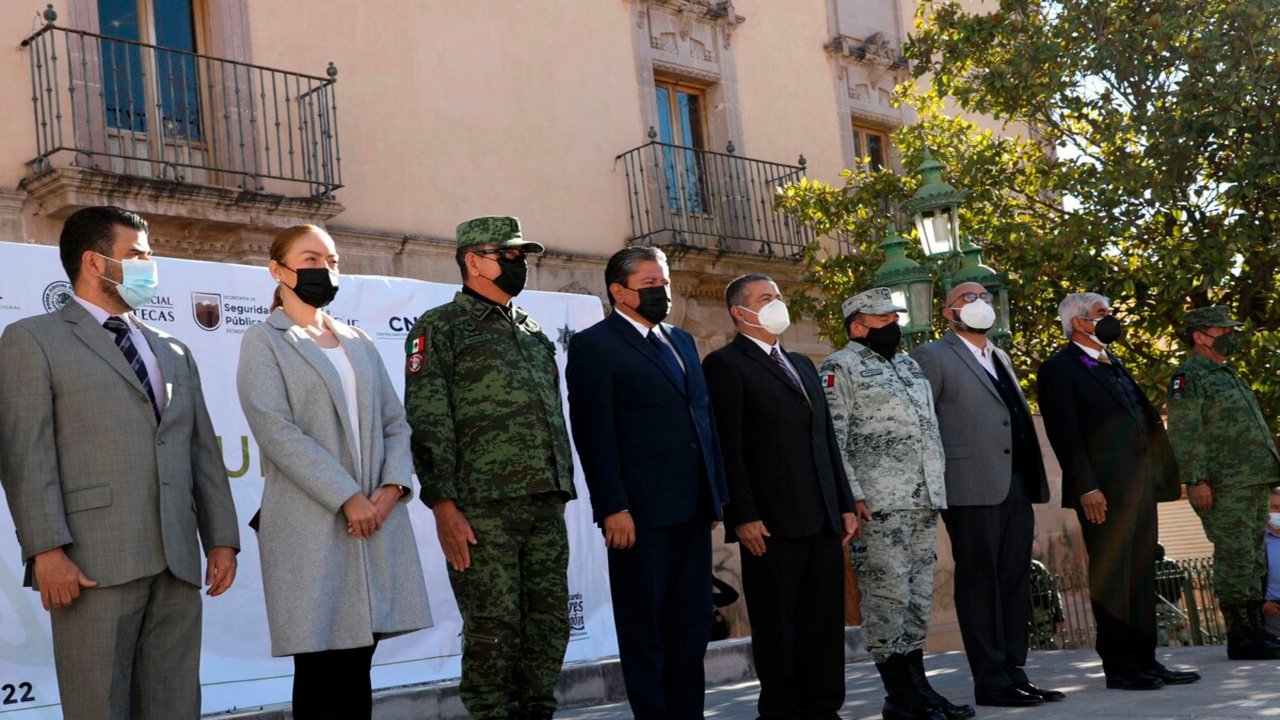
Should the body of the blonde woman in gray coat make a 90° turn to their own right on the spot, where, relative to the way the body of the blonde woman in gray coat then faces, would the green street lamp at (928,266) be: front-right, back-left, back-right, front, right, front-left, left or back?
back

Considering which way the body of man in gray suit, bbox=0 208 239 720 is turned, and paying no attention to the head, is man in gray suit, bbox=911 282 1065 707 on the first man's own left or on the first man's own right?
on the first man's own left

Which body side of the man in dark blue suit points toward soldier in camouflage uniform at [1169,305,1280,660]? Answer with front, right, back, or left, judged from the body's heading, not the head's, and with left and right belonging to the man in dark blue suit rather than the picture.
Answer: left

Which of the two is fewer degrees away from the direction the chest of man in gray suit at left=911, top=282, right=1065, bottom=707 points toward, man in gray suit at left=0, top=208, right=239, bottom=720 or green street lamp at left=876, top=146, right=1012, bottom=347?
the man in gray suit

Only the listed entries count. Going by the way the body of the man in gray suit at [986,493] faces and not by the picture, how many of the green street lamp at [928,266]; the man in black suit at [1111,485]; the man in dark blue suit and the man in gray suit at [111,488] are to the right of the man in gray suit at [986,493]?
2

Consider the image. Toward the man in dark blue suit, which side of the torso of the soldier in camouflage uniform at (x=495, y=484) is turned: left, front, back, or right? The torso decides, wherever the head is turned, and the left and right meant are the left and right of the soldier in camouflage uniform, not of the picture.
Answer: left

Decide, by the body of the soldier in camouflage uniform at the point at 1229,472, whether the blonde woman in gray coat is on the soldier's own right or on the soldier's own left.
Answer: on the soldier's own right

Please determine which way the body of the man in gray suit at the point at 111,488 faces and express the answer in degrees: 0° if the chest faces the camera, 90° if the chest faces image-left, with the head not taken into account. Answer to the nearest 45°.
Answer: approximately 315°
